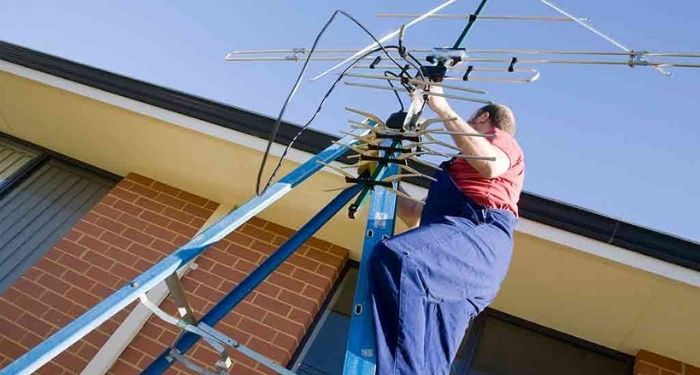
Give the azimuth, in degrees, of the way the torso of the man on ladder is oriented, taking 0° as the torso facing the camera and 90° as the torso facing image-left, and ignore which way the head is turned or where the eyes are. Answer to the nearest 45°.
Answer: approximately 90°

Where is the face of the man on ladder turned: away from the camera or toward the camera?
away from the camera
